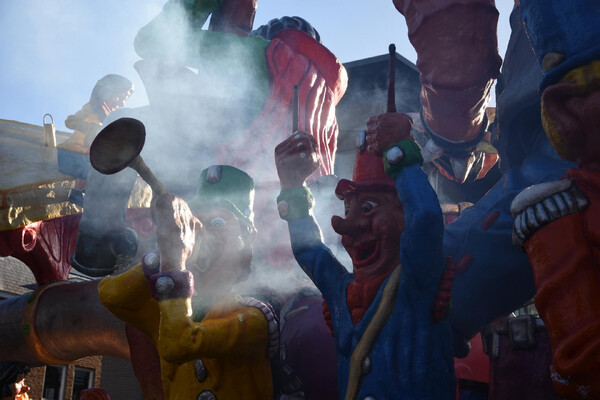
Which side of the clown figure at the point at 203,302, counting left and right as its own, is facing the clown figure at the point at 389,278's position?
left

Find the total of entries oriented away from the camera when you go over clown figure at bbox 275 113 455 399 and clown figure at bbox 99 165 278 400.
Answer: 0

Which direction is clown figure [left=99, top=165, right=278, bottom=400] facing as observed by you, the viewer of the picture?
facing the viewer and to the left of the viewer

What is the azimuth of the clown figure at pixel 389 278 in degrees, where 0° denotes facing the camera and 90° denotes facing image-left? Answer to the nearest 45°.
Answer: approximately 45°
